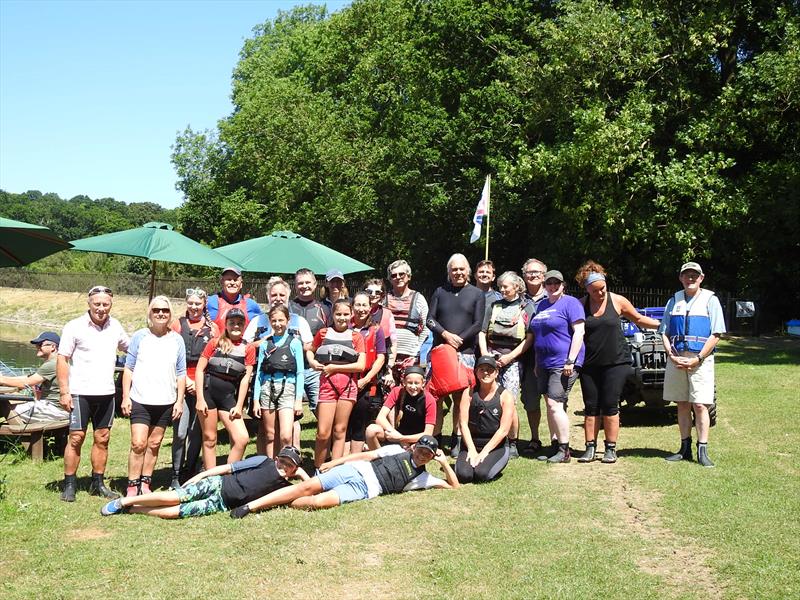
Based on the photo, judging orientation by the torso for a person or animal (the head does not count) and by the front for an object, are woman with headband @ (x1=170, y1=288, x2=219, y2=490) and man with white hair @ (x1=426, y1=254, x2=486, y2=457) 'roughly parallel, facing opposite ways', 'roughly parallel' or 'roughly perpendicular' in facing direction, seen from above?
roughly parallel

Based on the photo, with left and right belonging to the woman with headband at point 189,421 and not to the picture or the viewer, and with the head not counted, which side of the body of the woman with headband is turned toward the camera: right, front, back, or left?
front

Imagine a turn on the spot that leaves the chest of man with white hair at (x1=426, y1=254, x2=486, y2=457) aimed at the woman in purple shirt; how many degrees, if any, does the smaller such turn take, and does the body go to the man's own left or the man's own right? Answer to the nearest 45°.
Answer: approximately 90° to the man's own left

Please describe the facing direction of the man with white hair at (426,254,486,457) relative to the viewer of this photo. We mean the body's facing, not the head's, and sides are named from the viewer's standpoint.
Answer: facing the viewer

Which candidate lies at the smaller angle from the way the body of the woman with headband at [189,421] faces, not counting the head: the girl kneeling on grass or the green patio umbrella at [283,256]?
the girl kneeling on grass

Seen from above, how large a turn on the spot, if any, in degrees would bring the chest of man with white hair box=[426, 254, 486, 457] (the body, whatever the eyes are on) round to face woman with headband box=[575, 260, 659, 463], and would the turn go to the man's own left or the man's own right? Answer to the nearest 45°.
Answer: approximately 90° to the man's own left

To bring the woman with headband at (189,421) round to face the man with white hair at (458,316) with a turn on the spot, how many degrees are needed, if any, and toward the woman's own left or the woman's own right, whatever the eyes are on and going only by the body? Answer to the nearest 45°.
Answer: approximately 90° to the woman's own left

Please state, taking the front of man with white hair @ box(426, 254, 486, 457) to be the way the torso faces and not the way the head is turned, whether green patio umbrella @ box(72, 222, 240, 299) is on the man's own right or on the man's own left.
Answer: on the man's own right

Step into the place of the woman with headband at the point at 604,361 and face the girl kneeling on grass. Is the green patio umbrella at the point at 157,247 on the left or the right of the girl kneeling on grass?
right

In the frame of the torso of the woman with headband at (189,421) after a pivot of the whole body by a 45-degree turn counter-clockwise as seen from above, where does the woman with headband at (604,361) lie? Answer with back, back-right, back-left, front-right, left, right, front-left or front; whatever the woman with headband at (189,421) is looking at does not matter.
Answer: front-left

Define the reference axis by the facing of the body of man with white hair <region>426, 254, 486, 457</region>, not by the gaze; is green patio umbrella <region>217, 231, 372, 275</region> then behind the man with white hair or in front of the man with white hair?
behind

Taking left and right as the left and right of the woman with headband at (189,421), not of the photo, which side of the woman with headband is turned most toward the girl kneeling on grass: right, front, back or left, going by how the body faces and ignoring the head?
left

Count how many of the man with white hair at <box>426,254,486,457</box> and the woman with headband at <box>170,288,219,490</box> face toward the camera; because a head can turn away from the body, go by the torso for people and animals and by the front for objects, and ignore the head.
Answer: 2

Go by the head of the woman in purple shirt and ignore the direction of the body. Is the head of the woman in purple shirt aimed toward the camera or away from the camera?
toward the camera

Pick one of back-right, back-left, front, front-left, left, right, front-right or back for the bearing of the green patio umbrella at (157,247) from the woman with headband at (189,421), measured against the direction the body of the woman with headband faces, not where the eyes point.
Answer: back
